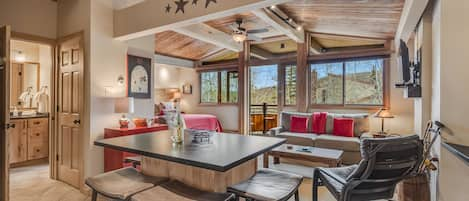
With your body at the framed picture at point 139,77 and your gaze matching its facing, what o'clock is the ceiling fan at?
The ceiling fan is roughly at 10 o'clock from the framed picture.

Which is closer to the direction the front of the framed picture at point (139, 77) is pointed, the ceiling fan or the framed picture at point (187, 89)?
the ceiling fan

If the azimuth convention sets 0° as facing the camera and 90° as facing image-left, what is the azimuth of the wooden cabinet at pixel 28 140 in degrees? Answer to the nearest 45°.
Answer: approximately 315°
